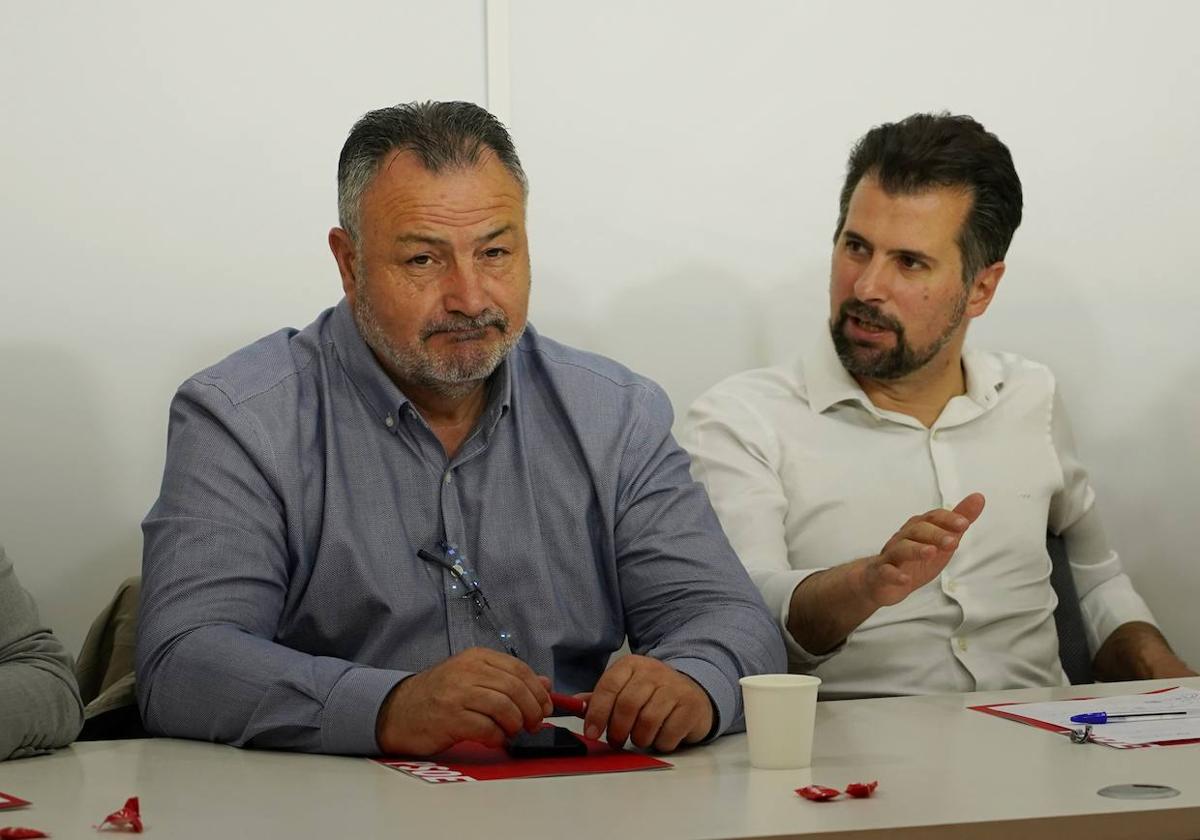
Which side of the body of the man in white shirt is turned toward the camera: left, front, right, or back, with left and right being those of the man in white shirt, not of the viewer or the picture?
front

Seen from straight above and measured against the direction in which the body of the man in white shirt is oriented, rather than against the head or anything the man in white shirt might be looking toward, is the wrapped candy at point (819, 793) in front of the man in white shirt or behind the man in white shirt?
in front

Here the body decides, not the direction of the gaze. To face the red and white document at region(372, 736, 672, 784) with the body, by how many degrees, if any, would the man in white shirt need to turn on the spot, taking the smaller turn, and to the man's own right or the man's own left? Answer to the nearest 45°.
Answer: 0° — they already face it

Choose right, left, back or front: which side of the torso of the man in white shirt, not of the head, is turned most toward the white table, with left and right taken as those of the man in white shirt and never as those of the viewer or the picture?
front

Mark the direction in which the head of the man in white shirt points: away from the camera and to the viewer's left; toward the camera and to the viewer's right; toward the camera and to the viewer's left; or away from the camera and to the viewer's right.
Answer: toward the camera and to the viewer's left

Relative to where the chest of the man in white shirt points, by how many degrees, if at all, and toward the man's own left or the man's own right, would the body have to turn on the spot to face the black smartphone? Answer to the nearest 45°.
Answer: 0° — they already face it

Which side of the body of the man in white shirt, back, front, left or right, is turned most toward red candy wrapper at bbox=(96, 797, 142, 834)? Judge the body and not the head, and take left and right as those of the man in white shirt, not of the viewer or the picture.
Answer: front

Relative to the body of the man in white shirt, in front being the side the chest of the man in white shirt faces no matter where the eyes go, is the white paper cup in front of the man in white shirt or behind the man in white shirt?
in front

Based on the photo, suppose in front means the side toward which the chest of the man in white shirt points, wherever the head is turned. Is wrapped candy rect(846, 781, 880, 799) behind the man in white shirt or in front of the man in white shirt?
in front
